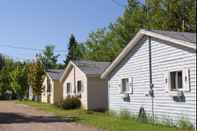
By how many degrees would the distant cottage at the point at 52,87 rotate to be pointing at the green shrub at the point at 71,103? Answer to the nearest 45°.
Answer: approximately 45° to its left

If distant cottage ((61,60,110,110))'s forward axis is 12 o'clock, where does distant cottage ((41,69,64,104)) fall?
distant cottage ((41,69,64,104)) is roughly at 4 o'clock from distant cottage ((61,60,110,110)).

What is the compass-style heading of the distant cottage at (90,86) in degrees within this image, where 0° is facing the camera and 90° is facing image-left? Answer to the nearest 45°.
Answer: approximately 45°

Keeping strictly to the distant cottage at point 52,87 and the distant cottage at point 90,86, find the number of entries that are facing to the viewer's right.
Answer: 0

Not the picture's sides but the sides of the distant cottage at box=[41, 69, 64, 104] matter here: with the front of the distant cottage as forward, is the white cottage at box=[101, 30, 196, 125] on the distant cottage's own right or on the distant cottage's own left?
on the distant cottage's own left

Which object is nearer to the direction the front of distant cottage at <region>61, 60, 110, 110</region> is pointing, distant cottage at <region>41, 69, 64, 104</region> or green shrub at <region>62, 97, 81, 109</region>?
the green shrub

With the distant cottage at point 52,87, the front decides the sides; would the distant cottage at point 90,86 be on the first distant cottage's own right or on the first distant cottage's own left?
on the first distant cottage's own left

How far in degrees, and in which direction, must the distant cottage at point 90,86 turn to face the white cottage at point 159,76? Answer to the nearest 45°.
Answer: approximately 45° to its left

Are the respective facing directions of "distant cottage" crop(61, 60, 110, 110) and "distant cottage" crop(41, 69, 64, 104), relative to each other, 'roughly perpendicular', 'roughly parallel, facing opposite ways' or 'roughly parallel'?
roughly parallel
